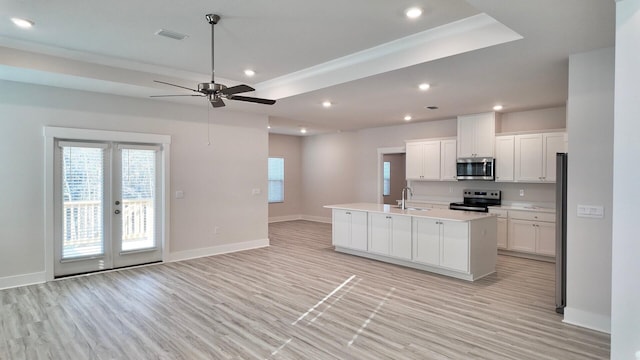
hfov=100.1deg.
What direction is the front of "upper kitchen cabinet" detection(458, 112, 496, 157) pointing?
toward the camera

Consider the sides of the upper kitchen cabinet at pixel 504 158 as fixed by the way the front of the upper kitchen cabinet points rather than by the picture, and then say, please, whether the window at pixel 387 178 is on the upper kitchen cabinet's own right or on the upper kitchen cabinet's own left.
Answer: on the upper kitchen cabinet's own right

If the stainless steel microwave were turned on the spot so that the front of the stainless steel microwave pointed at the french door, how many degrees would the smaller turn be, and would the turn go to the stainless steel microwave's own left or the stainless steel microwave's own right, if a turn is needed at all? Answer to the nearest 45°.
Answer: approximately 45° to the stainless steel microwave's own right

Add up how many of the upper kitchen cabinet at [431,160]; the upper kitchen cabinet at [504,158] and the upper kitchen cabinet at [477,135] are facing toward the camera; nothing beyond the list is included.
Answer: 3

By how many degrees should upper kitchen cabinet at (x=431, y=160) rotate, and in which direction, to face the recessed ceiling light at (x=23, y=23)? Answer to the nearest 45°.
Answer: approximately 45° to its right

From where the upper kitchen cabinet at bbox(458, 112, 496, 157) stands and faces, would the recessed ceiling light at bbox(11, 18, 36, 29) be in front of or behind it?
in front

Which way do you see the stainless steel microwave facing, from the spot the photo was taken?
facing the viewer

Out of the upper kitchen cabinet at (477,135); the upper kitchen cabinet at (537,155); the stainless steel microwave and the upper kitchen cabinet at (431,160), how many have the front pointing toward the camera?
4

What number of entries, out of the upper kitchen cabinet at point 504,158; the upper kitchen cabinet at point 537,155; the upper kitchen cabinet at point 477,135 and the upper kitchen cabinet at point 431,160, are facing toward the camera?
4

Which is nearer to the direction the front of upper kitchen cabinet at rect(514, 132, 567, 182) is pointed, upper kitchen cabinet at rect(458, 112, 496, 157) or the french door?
the french door

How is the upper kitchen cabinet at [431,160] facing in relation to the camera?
toward the camera

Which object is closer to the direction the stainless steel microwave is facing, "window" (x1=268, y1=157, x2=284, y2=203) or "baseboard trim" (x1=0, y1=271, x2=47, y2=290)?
the baseboard trim
